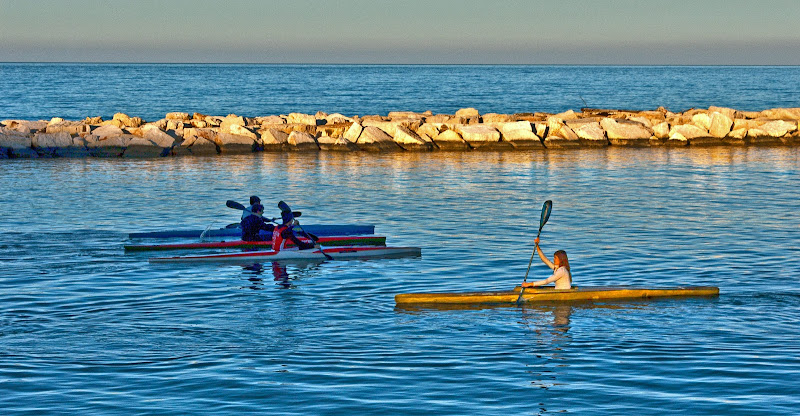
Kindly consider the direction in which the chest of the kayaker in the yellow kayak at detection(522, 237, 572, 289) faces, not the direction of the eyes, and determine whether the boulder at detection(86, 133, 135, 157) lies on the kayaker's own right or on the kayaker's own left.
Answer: on the kayaker's own right

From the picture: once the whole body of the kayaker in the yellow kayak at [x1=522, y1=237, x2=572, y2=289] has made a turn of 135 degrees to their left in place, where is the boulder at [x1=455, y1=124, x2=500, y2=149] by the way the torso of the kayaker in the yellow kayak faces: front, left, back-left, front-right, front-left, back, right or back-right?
back-left

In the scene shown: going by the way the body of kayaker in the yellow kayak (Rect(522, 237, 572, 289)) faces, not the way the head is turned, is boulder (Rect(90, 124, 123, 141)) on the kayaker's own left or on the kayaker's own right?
on the kayaker's own right

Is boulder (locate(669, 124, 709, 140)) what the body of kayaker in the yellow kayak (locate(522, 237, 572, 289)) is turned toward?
no

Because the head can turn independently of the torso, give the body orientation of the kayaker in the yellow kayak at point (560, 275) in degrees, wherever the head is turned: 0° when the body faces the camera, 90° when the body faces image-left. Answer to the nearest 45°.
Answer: approximately 90°

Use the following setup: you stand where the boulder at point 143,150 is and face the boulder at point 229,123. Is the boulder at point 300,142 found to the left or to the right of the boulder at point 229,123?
right

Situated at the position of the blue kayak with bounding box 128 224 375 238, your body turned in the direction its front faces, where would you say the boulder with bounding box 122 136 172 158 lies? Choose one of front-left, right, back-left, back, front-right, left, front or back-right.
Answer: right

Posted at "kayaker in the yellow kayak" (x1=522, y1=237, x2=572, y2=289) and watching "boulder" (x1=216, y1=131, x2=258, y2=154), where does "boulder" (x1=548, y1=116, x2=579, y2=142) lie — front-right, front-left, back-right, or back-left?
front-right

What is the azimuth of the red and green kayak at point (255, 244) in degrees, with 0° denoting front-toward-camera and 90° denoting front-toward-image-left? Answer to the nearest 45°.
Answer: approximately 90°
